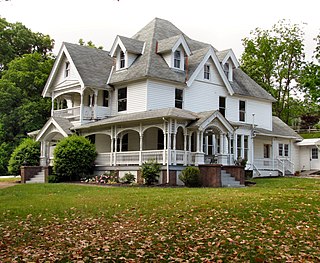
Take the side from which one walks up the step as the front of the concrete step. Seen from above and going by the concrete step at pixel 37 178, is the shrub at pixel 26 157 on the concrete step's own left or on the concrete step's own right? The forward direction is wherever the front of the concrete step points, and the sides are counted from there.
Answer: on the concrete step's own right

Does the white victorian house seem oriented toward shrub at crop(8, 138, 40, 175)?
no

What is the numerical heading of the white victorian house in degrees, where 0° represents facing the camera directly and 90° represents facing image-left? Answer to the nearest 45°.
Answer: approximately 45°

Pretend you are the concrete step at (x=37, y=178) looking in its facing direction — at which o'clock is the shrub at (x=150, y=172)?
The shrub is roughly at 9 o'clock from the concrete step.

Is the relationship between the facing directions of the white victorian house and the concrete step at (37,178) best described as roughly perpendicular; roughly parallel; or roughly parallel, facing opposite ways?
roughly parallel

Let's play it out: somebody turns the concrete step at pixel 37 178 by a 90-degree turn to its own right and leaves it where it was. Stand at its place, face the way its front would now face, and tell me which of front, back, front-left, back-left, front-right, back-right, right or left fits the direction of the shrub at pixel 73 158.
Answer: back

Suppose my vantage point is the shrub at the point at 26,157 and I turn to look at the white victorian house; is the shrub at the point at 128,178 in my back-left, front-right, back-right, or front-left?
front-right

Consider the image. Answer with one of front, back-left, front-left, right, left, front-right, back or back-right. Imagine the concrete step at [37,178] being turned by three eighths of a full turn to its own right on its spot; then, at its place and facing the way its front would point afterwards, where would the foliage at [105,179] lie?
back-right

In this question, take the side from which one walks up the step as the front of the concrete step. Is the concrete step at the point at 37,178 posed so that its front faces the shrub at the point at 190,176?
no

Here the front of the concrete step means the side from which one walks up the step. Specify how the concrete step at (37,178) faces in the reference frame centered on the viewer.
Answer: facing the viewer and to the left of the viewer

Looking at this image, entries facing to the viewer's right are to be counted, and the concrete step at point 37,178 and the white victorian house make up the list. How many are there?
0
